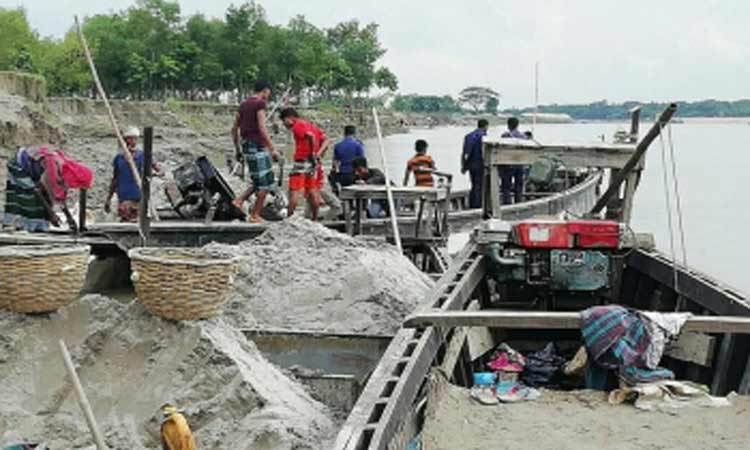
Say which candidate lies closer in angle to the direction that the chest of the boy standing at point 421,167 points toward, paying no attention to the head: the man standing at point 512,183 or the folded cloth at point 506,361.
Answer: the man standing

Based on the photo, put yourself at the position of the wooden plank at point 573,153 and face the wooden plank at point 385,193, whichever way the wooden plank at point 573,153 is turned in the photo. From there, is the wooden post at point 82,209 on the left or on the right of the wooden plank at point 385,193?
left

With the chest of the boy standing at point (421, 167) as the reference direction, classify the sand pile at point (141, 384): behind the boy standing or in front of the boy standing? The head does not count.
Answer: behind

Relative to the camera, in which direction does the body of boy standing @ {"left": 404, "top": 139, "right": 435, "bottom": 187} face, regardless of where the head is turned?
away from the camera

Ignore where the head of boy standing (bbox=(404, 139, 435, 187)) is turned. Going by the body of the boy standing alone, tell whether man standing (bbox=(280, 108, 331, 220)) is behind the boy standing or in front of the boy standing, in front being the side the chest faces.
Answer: behind
